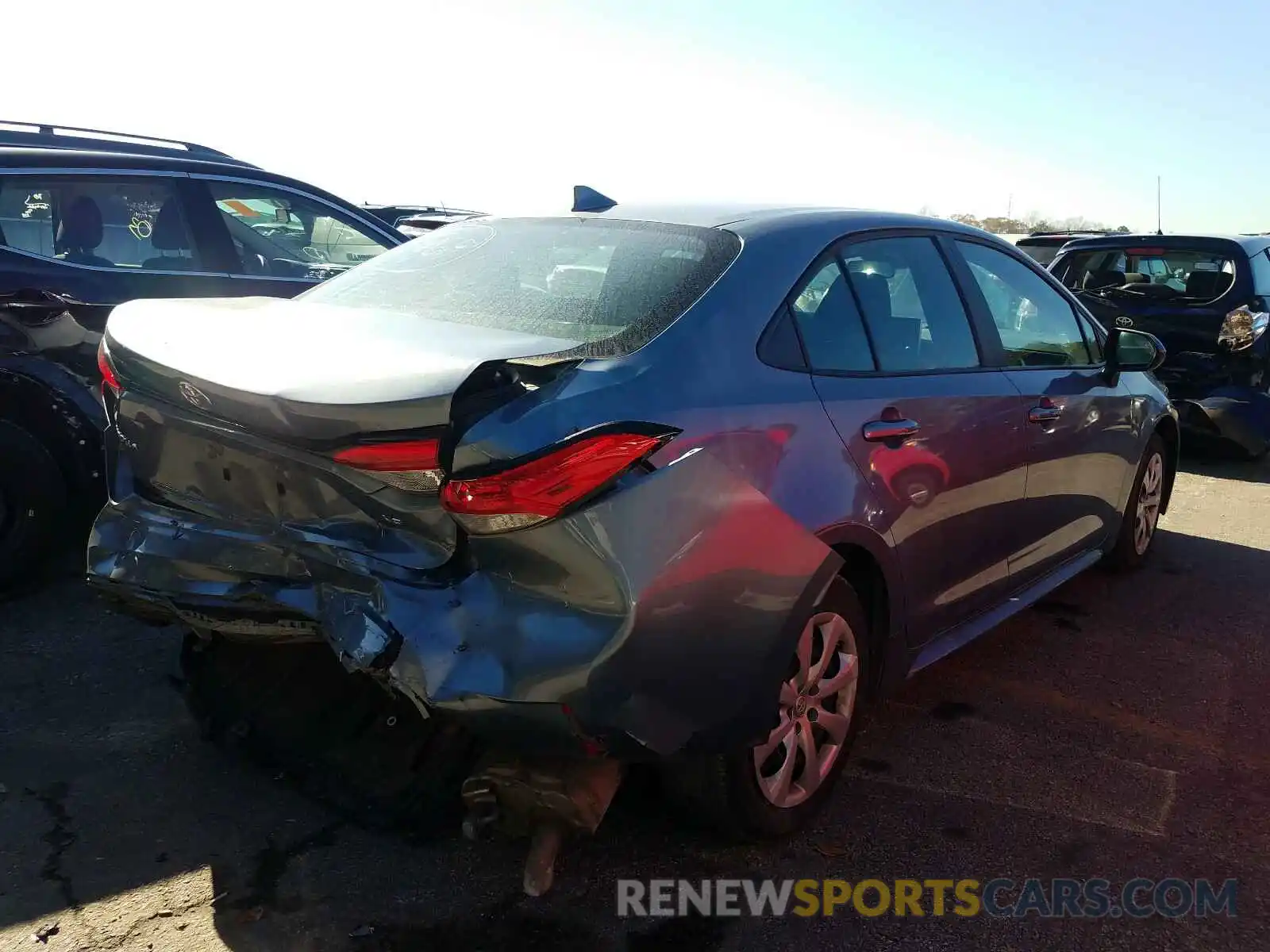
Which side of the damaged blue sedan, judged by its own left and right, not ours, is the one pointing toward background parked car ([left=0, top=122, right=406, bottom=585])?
left

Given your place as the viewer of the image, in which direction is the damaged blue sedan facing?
facing away from the viewer and to the right of the viewer
